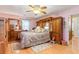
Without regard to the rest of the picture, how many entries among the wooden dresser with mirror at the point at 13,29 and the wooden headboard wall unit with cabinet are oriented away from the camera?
0

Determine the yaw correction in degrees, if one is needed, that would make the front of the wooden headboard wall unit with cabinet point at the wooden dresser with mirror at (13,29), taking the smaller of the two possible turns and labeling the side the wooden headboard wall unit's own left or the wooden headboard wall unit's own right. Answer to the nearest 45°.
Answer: approximately 45° to the wooden headboard wall unit's own right

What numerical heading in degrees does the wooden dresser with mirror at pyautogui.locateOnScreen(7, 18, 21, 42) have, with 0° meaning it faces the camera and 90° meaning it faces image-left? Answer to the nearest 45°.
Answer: approximately 315°

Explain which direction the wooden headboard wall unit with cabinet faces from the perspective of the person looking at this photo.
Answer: facing the viewer and to the left of the viewer
